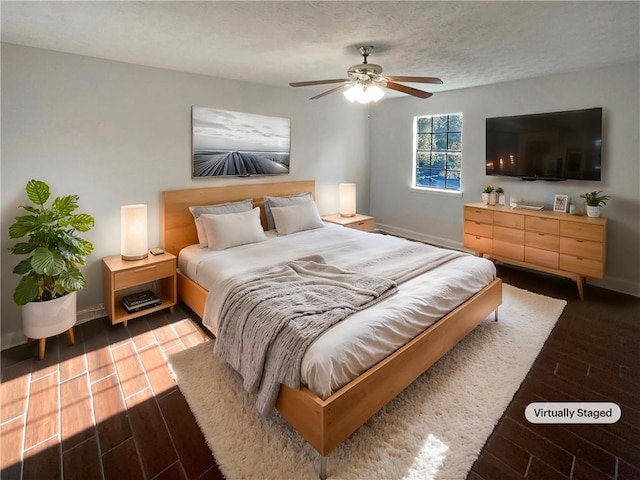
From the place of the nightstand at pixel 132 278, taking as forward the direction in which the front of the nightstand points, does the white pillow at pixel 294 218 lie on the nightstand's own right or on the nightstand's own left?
on the nightstand's own left

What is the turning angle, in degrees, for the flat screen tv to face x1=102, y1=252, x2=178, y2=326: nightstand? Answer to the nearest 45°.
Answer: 0° — it already faces it

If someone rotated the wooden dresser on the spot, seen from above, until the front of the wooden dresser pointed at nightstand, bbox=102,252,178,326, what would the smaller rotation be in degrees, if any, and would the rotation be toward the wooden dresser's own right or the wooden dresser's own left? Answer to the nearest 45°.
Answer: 0° — it already faces it

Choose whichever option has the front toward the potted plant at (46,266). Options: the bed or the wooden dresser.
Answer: the wooden dresser

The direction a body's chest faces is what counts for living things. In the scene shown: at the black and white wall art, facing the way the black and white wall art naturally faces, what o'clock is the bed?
The bed is roughly at 1 o'clock from the black and white wall art.

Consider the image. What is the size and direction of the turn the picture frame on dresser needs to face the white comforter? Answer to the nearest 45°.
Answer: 0° — it already faces it

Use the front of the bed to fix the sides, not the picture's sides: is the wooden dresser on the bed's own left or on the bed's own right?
on the bed's own left

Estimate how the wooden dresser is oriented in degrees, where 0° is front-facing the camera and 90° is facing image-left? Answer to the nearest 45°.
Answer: approximately 45°

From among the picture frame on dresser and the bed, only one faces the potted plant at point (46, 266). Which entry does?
the picture frame on dresser
